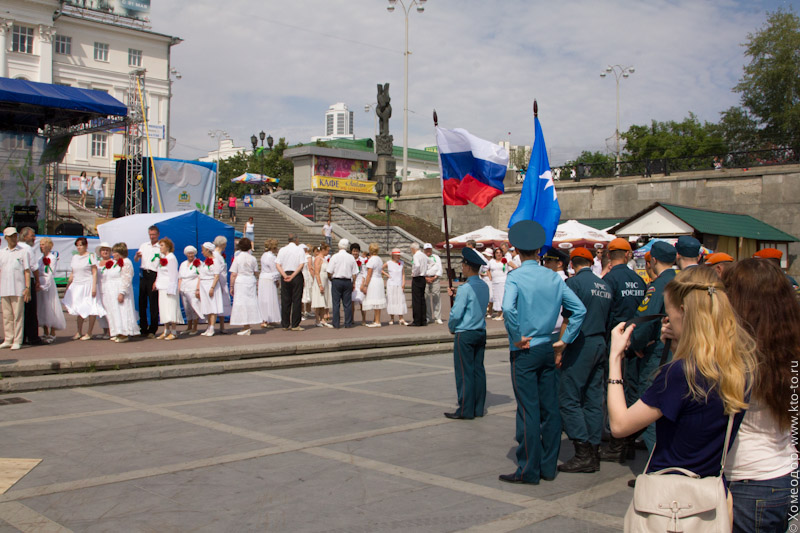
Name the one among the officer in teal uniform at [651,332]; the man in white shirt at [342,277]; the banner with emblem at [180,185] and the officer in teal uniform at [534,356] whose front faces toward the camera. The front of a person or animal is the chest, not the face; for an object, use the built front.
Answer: the banner with emblem

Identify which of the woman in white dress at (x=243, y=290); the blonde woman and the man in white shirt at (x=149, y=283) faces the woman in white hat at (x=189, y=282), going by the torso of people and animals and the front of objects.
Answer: the blonde woman

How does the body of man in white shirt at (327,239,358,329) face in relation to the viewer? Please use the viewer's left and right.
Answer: facing away from the viewer

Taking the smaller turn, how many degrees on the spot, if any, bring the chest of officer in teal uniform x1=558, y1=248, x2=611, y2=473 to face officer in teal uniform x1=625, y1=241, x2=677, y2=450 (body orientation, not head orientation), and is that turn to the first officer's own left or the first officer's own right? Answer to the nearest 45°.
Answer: approximately 90° to the first officer's own right

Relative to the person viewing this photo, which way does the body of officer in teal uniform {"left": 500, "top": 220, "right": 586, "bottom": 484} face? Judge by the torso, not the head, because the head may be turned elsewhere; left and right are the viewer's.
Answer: facing away from the viewer and to the left of the viewer

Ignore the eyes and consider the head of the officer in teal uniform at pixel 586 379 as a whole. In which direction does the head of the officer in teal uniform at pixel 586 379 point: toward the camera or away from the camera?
away from the camera

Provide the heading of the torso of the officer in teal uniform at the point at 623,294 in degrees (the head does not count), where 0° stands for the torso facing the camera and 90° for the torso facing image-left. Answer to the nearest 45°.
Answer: approximately 135°

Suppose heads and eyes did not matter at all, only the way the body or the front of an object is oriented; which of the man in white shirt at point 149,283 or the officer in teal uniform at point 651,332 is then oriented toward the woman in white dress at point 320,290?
the officer in teal uniform

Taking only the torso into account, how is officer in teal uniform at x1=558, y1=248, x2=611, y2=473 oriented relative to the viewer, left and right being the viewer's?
facing away from the viewer and to the left of the viewer

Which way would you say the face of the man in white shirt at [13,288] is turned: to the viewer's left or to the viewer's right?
to the viewer's right
